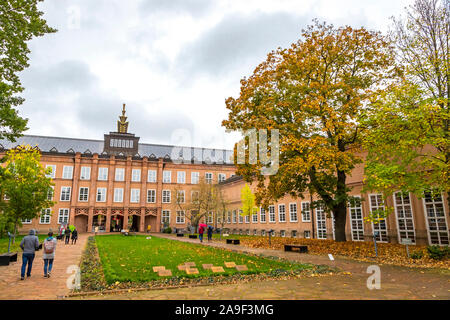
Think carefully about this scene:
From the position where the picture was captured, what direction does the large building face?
facing the viewer

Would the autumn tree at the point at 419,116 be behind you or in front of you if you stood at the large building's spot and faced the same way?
in front

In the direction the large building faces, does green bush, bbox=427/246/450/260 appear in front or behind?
in front

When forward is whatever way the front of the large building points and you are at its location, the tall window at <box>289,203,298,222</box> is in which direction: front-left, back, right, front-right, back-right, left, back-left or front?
front-left

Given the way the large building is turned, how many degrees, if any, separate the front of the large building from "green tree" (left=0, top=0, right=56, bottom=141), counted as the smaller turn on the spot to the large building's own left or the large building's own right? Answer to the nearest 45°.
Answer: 0° — it already faces it

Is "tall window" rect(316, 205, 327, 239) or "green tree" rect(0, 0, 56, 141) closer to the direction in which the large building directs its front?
the green tree

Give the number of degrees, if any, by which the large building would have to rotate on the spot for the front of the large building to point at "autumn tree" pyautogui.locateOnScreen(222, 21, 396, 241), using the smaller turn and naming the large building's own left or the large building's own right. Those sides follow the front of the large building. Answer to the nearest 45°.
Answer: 0° — it already faces it

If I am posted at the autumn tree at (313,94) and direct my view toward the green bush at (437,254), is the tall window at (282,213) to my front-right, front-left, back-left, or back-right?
back-left

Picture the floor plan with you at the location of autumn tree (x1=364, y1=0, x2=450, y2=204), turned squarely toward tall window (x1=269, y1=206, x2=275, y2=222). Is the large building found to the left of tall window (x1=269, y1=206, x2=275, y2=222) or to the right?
left

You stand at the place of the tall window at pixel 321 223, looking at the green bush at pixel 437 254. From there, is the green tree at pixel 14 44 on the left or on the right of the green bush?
right

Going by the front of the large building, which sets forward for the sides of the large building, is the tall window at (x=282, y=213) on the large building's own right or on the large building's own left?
on the large building's own left

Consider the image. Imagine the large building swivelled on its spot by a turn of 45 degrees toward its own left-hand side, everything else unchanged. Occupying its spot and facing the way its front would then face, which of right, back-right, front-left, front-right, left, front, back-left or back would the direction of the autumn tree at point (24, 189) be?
front-right
